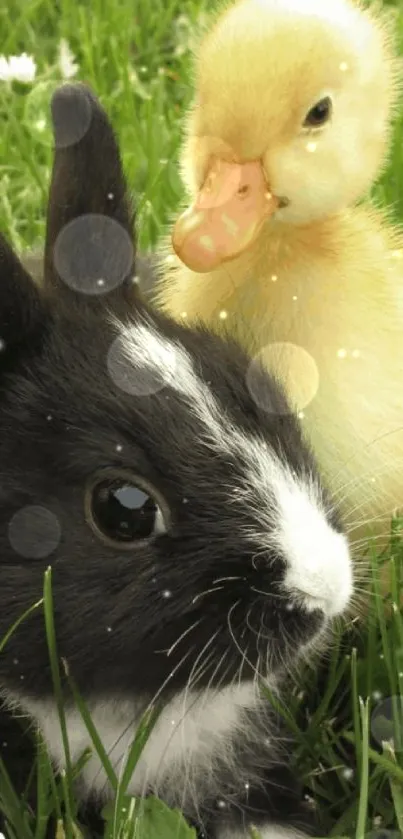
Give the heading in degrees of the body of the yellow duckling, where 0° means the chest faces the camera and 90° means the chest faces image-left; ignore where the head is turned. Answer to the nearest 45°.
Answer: approximately 45°

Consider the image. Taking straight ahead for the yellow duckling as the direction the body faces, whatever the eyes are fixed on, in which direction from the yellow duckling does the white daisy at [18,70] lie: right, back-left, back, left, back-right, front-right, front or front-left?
right
